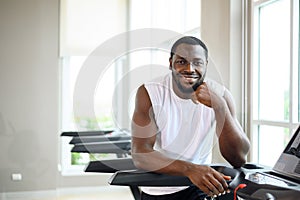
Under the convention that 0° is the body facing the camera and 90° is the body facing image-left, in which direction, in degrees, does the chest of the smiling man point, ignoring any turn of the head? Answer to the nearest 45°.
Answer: approximately 0°
